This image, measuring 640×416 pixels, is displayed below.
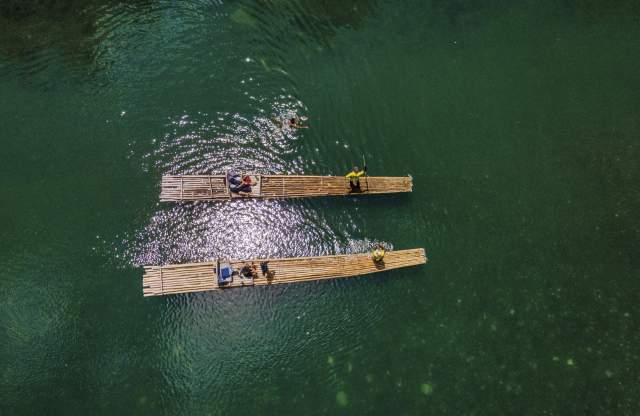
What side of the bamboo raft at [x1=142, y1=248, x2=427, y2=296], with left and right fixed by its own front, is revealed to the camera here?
right
